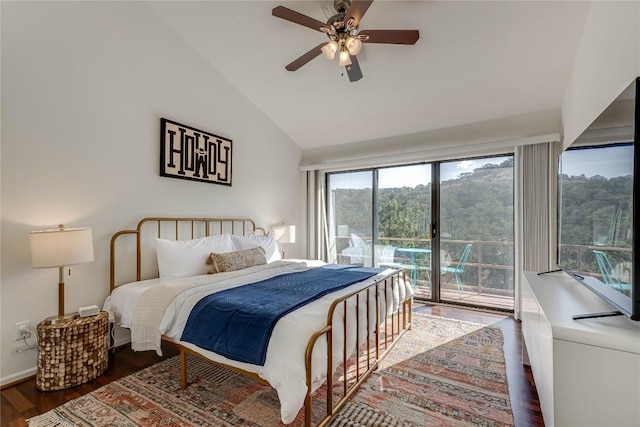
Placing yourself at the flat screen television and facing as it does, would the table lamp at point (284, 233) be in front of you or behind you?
in front

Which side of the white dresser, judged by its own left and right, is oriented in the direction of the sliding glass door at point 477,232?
right

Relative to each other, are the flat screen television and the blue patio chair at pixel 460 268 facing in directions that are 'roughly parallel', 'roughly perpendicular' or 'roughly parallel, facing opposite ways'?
roughly parallel

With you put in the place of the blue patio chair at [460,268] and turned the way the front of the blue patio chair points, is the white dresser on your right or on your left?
on your left

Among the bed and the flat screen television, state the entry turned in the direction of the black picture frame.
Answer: the flat screen television

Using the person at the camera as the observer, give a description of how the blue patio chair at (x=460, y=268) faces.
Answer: facing to the left of the viewer

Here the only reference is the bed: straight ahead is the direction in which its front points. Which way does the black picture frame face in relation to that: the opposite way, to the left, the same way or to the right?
the same way

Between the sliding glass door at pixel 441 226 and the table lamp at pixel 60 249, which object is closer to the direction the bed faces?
the sliding glass door

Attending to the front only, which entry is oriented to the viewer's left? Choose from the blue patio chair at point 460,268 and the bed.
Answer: the blue patio chair

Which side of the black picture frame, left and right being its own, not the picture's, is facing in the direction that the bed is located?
front

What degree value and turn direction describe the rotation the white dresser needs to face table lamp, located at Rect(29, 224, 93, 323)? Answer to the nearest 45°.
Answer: approximately 45° to its left

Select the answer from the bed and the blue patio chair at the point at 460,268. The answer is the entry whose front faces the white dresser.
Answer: the bed

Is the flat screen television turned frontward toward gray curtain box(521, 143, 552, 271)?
no

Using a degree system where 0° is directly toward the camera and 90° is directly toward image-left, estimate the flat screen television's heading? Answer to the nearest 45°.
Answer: approximately 90°

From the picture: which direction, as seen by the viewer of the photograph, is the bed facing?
facing the viewer and to the right of the viewer

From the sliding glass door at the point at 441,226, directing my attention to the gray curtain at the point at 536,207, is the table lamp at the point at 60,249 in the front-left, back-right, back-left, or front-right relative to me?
back-right

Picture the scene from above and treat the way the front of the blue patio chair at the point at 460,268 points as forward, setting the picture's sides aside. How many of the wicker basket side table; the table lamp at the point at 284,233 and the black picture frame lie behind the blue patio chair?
0

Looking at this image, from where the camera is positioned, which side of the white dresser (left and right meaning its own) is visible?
left

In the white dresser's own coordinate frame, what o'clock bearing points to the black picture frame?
The black picture frame is roughly at 12 o'clock from the white dresser.

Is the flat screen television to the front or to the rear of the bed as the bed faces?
to the front

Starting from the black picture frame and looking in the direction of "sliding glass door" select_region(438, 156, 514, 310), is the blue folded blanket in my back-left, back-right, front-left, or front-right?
front-right

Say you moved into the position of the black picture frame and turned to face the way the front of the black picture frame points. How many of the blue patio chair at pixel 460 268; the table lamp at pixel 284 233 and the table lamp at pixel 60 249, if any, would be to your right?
1
